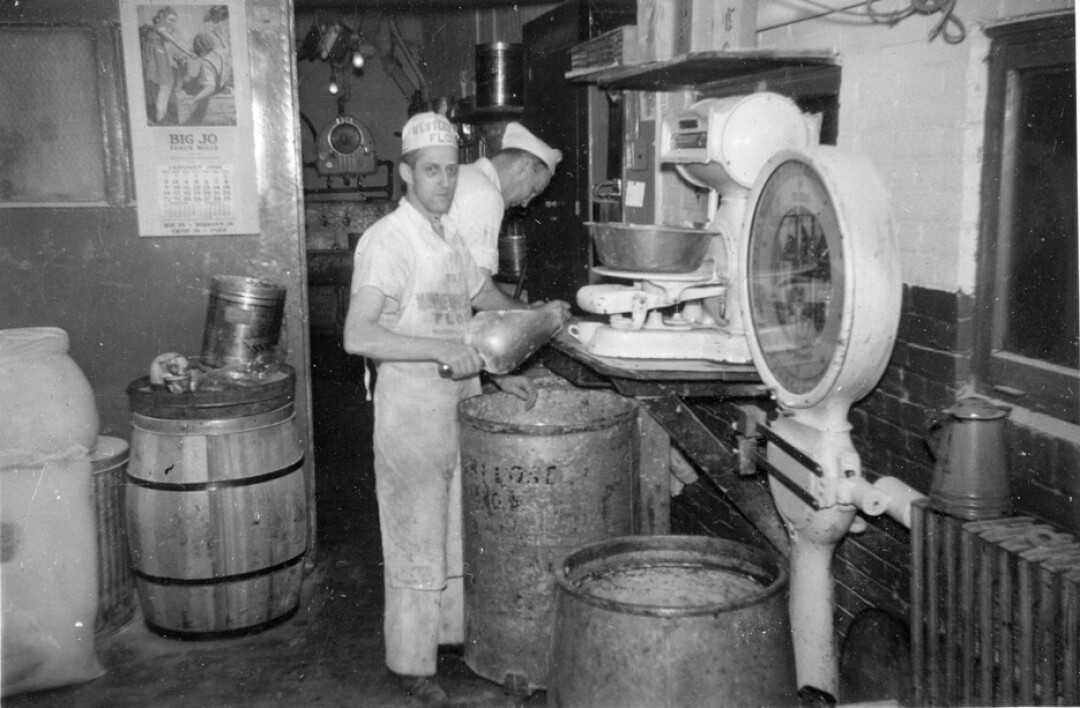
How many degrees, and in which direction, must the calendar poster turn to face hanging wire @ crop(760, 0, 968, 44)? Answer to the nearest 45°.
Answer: approximately 45° to its left

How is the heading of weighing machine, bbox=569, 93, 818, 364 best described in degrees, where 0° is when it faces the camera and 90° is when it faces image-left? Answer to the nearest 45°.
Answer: approximately 90°

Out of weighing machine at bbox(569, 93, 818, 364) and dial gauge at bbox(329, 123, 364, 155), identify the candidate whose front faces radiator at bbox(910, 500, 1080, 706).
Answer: the dial gauge

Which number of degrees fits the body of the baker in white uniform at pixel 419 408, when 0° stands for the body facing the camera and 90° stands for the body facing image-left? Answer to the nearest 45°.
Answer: approximately 315°

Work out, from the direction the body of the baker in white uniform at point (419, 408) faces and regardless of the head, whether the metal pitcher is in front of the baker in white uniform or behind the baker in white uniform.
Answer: in front

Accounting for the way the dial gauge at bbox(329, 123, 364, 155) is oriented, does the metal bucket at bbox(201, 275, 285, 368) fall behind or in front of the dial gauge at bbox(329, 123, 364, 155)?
in front

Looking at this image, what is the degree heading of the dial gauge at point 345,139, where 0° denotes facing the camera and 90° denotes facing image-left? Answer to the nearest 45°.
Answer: approximately 0°

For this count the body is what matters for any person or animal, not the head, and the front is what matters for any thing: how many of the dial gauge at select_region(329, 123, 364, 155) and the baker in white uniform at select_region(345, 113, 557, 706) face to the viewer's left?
0

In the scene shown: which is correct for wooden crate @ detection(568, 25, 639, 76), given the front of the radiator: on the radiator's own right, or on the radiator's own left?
on the radiator's own right

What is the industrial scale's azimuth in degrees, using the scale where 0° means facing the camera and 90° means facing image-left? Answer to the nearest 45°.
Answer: approximately 45°
